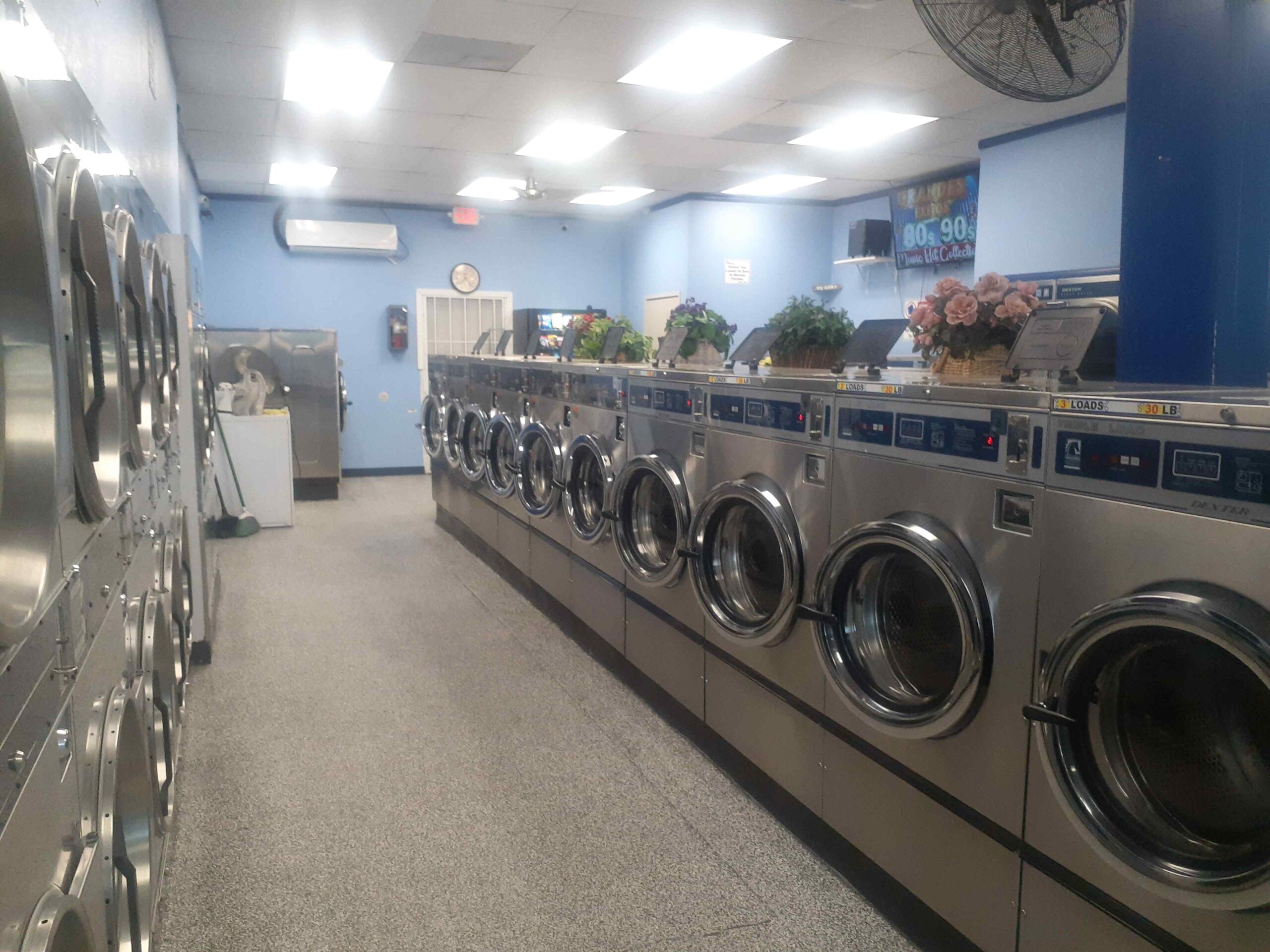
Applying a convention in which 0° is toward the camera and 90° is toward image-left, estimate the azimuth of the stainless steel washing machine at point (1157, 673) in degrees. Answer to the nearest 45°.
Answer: approximately 45°

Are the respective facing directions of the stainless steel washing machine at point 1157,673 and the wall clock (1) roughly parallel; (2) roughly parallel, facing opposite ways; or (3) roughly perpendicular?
roughly perpendicular

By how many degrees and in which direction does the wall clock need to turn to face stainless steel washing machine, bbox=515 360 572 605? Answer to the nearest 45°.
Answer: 0° — it already faces it

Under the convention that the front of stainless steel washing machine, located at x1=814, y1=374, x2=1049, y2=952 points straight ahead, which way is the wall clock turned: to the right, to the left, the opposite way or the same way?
to the left

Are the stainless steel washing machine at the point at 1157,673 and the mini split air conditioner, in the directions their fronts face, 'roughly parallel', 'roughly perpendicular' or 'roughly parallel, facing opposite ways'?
roughly perpendicular

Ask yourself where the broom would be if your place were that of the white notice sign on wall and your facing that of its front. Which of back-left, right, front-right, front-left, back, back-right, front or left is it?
front-right

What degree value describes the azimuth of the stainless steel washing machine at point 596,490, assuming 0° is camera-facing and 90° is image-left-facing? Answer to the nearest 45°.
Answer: approximately 45°
